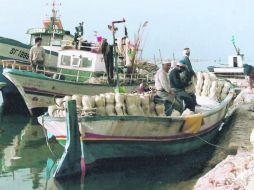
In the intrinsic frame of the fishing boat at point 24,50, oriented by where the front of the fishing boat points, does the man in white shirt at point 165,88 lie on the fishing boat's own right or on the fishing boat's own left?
on the fishing boat's own left

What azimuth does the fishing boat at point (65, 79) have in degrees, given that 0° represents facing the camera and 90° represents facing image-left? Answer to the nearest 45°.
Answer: approximately 45°

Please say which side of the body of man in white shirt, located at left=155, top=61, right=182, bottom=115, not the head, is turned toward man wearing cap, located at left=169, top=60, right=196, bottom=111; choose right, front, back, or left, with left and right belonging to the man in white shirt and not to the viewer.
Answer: left

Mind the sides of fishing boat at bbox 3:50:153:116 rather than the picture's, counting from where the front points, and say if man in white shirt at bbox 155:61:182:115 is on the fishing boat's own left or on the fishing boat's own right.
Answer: on the fishing boat's own left

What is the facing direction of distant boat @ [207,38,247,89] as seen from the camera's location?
facing to the left of the viewer
